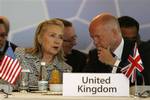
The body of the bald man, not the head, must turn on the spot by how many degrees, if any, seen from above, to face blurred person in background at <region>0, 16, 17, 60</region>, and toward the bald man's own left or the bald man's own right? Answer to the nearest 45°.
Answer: approximately 45° to the bald man's own right

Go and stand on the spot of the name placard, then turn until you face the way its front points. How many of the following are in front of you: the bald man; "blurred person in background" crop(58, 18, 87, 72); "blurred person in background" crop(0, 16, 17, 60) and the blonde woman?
0

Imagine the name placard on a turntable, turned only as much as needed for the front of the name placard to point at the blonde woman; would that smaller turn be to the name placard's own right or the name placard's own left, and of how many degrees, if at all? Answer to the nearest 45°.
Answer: approximately 135° to the name placard's own right

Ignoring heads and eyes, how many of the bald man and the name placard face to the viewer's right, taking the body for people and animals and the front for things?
0

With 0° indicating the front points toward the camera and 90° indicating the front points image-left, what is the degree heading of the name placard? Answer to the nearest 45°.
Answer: approximately 0°

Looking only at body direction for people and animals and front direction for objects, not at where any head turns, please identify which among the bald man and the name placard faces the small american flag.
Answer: the bald man

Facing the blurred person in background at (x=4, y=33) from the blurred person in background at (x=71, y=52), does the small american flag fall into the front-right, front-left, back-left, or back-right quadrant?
front-left

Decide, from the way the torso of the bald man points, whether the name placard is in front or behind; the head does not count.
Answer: in front

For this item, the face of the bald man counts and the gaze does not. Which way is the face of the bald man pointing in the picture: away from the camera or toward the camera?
toward the camera

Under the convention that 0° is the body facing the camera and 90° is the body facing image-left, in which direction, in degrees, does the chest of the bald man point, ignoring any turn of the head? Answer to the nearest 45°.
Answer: approximately 45°

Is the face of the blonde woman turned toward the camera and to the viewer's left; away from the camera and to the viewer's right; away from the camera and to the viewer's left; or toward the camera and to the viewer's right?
toward the camera and to the viewer's right

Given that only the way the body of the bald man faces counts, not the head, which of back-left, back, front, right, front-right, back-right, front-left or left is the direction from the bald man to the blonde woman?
front-right

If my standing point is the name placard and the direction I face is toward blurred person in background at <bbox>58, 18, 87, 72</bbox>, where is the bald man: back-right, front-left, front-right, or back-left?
front-right

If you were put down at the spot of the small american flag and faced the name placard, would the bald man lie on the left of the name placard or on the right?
left

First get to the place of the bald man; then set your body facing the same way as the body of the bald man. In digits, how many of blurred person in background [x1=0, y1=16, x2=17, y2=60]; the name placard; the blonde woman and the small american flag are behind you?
0
